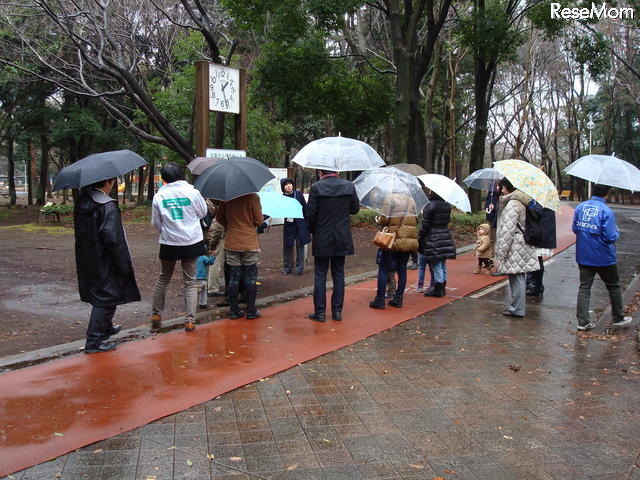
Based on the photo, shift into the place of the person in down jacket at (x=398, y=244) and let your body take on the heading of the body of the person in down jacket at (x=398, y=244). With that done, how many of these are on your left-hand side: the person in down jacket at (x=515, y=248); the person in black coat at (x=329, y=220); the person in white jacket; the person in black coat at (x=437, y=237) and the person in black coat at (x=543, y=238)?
2

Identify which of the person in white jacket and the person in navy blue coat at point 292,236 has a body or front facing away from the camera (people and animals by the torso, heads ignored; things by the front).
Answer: the person in white jacket

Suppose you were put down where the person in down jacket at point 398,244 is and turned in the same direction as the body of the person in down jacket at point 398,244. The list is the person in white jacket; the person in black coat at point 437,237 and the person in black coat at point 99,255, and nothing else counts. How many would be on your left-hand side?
2

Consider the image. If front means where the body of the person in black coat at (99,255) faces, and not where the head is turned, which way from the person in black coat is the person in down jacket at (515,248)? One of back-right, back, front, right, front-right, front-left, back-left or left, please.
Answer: front-right

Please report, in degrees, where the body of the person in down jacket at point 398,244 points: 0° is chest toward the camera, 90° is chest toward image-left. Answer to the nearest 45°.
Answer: approximately 135°

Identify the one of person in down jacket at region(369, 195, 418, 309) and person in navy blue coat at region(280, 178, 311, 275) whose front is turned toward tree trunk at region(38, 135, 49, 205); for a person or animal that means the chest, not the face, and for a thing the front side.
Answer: the person in down jacket

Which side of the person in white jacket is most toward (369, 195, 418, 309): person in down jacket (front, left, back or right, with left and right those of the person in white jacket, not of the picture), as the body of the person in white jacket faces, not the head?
right

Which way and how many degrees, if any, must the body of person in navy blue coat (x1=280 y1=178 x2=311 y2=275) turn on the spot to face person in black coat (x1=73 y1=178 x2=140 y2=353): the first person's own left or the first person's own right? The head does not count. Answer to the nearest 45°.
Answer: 0° — they already face them

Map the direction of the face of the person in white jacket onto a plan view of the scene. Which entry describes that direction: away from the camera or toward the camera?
away from the camera

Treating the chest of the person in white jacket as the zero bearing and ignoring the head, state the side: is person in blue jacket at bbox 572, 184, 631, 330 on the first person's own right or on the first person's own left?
on the first person's own right

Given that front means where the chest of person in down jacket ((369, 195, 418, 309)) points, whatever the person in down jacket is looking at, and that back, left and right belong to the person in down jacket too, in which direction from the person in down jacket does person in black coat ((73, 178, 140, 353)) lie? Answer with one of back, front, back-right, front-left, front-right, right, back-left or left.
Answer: left

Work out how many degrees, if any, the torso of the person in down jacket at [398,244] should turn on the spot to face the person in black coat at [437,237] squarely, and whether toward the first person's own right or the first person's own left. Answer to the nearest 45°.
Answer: approximately 90° to the first person's own right

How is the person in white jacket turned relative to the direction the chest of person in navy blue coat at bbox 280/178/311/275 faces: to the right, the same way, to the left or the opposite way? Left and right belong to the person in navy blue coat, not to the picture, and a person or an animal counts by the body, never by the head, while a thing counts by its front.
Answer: the opposite way

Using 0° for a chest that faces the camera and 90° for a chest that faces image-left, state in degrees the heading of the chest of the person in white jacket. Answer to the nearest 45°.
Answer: approximately 180°
